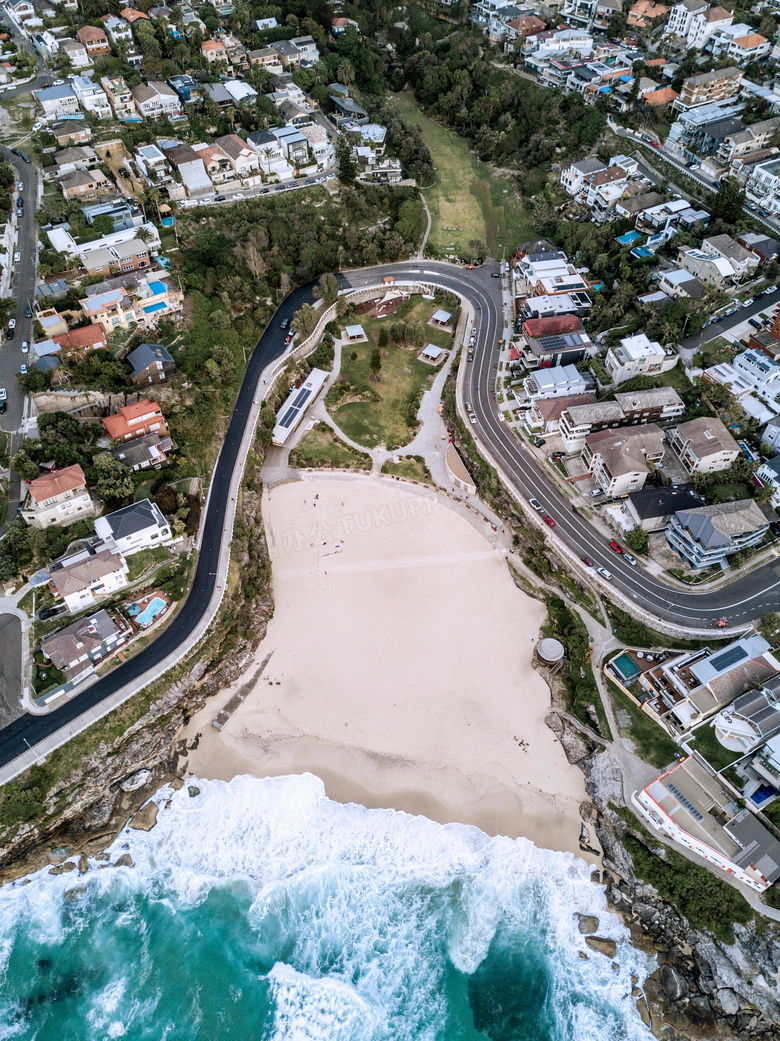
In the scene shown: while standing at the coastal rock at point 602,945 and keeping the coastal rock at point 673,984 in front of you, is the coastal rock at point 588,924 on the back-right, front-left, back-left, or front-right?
back-left

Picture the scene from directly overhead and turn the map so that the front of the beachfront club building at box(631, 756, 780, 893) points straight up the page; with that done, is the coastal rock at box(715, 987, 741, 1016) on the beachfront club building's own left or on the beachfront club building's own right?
on the beachfront club building's own left

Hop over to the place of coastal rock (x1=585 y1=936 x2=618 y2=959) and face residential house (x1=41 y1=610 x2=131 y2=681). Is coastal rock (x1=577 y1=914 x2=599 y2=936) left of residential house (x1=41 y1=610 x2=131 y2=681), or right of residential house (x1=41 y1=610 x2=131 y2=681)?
right

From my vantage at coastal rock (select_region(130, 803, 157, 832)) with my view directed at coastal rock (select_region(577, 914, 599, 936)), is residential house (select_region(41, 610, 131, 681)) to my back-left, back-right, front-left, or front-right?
back-left

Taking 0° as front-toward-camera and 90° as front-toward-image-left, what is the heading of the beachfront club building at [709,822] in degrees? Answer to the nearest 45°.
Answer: approximately 45°
